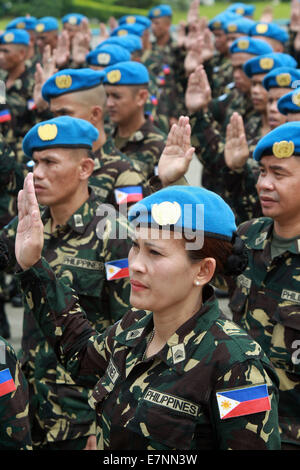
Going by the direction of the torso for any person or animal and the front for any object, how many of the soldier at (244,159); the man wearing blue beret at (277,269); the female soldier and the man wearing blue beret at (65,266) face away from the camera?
0

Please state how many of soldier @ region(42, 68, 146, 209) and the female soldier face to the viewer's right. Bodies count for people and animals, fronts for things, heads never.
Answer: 0

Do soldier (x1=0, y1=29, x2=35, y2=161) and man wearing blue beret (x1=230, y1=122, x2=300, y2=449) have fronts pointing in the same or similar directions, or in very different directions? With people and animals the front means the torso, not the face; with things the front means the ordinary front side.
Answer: same or similar directions

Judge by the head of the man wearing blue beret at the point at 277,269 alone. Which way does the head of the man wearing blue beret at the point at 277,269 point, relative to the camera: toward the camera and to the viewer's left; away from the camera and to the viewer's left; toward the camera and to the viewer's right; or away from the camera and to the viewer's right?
toward the camera and to the viewer's left

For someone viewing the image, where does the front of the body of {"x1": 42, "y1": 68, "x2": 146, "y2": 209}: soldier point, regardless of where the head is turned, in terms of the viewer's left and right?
facing the viewer and to the left of the viewer

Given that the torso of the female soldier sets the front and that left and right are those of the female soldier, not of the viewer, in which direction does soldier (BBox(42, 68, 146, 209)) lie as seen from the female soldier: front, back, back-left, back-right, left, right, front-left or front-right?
back-right

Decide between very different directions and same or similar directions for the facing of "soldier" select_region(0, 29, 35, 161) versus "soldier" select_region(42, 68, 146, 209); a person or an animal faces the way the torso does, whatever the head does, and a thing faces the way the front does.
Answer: same or similar directions

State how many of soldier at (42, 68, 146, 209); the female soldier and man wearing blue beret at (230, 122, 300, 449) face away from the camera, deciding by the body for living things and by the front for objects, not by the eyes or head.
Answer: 0

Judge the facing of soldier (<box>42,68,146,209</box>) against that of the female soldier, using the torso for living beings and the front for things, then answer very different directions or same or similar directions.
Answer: same or similar directions

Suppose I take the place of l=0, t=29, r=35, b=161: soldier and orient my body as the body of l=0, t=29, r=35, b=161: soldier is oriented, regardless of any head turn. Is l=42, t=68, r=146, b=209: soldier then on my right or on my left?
on my left

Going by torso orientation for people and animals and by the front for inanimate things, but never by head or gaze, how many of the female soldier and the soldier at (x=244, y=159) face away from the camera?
0

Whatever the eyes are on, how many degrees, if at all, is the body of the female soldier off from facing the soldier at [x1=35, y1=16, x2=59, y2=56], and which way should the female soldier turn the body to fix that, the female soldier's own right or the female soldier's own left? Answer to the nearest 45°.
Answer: approximately 135° to the female soldier's own right

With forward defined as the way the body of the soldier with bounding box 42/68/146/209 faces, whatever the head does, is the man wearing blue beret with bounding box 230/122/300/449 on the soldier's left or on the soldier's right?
on the soldier's left

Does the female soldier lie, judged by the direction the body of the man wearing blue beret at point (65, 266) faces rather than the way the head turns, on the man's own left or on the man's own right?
on the man's own left

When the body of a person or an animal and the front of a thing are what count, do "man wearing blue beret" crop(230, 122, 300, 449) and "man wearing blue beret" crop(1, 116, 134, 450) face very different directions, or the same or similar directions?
same or similar directions
